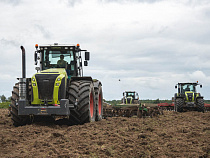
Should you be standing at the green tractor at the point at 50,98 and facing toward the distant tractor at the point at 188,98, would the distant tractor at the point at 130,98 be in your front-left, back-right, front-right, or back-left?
front-left

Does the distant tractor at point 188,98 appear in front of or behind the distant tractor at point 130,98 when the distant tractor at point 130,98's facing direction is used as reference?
in front

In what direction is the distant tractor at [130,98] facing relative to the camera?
toward the camera

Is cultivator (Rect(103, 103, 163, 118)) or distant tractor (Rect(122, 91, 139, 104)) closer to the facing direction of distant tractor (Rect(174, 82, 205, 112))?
the cultivator

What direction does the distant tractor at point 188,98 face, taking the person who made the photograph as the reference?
facing the viewer

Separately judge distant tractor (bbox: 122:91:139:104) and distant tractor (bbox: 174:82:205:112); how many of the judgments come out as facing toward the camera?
2

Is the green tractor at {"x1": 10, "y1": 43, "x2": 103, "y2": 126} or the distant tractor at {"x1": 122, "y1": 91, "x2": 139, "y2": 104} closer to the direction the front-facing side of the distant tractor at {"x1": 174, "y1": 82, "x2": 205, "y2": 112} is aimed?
the green tractor

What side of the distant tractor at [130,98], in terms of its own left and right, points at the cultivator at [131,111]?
front

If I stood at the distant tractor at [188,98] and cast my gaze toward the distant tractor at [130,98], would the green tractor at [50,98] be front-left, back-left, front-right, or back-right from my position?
back-left
